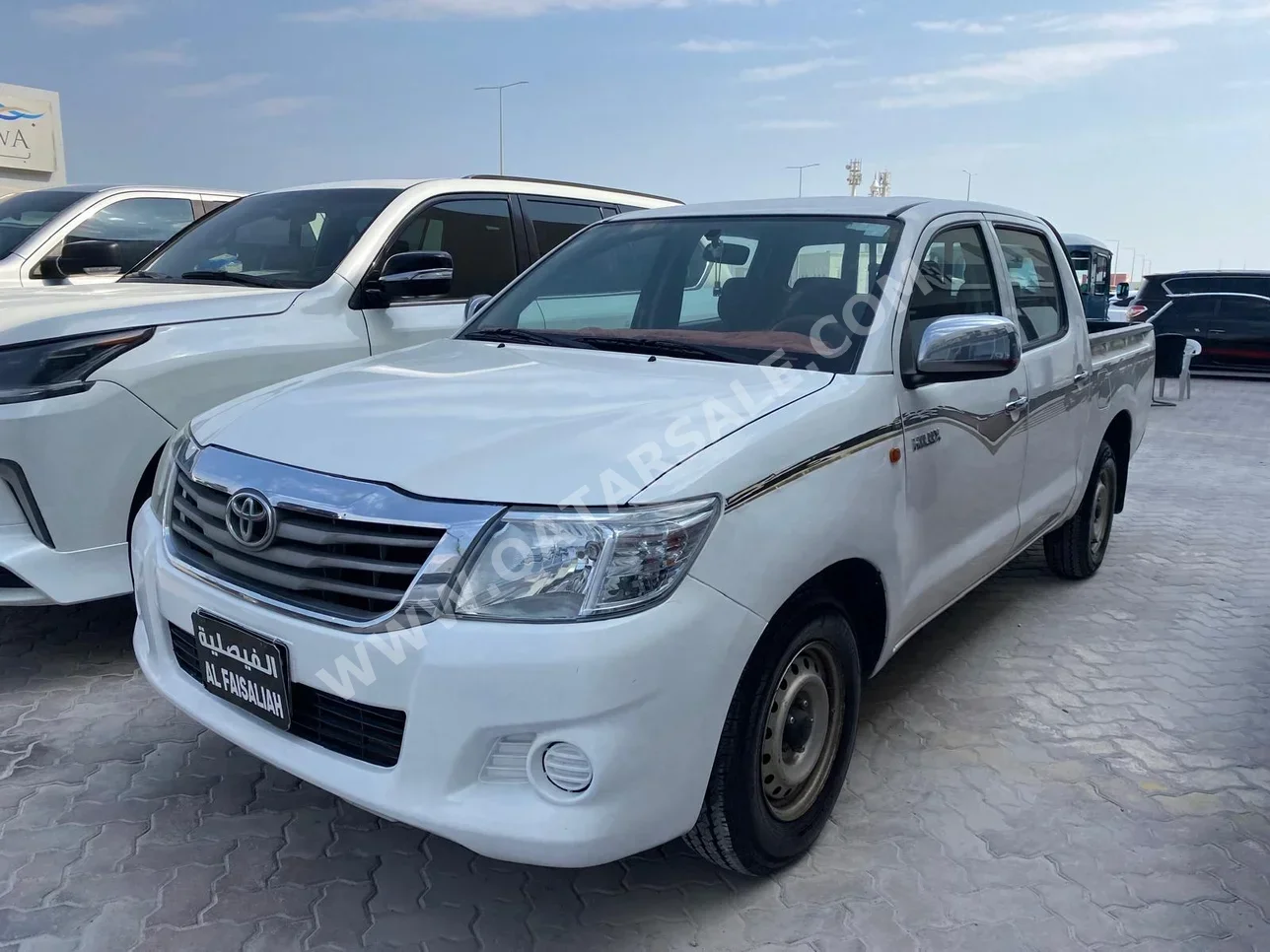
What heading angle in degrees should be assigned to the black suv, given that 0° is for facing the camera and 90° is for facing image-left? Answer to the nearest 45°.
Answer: approximately 270°

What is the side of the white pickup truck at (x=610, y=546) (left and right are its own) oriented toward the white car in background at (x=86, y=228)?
right

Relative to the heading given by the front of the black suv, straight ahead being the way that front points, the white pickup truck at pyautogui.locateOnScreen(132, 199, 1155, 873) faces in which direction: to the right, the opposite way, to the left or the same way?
to the right

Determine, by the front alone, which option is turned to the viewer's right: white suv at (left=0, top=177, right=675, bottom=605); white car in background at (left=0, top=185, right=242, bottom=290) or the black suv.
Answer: the black suv

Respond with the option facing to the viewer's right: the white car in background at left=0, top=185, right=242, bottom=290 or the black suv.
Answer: the black suv

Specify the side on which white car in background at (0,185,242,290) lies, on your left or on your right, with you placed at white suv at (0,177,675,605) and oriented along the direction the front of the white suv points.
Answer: on your right

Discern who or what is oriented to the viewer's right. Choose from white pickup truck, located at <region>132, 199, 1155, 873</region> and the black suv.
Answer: the black suv

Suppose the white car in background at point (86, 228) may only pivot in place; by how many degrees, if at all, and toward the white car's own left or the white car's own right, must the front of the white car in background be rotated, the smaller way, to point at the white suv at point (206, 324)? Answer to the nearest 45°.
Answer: approximately 45° to the white car's own left

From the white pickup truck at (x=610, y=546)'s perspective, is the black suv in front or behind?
behind

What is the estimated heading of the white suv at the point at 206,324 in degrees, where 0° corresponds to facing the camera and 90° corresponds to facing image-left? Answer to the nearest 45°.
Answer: approximately 45°
